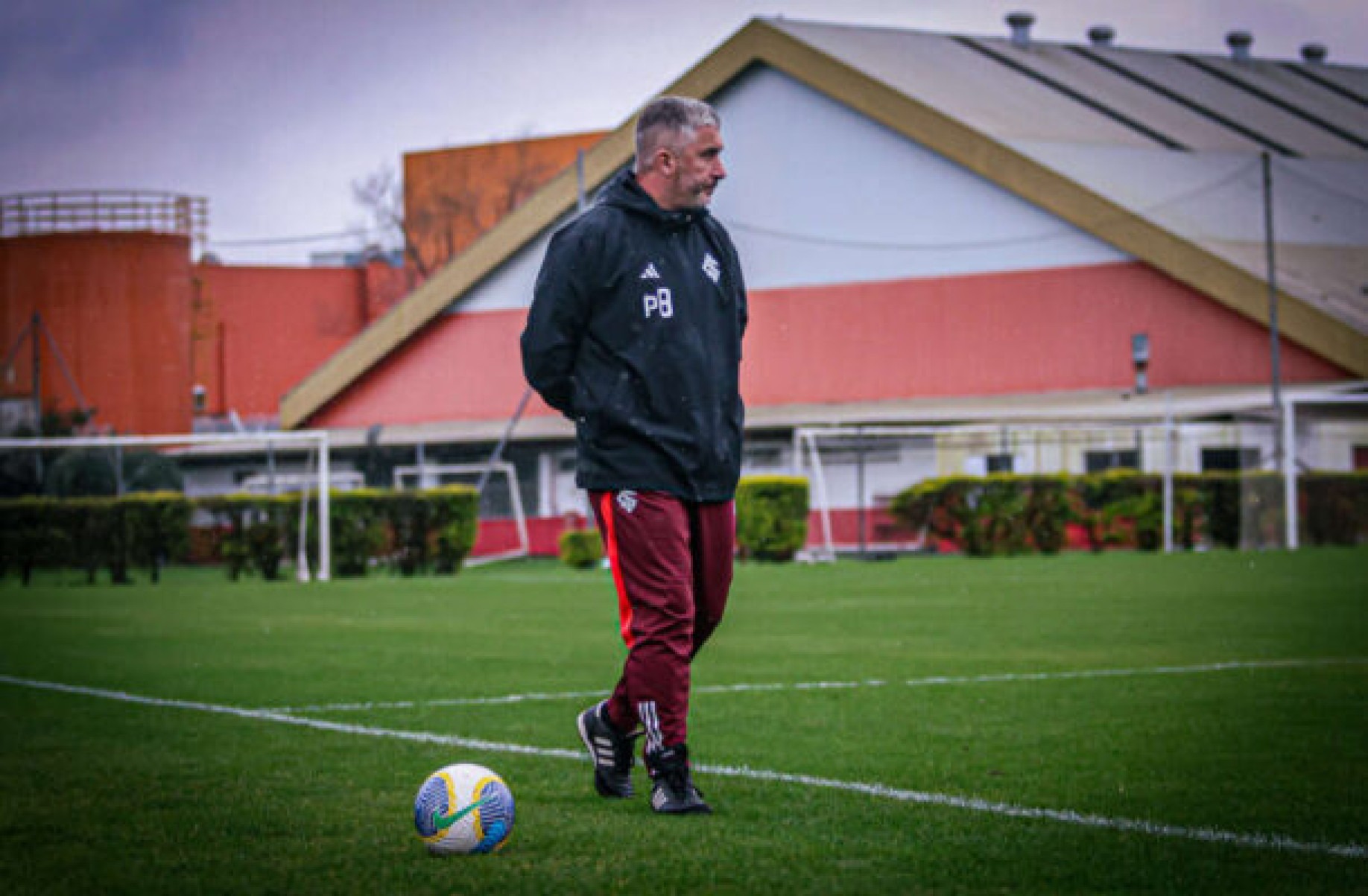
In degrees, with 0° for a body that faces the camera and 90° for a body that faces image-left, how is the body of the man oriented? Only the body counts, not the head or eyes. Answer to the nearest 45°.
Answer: approximately 315°

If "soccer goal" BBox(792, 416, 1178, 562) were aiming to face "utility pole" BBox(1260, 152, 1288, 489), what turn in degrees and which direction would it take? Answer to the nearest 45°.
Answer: approximately 90° to its left

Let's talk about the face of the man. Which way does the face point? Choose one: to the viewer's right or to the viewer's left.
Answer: to the viewer's right

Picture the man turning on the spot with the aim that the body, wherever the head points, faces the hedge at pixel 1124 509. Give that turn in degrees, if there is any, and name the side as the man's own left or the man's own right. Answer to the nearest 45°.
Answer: approximately 135° to the man's own left

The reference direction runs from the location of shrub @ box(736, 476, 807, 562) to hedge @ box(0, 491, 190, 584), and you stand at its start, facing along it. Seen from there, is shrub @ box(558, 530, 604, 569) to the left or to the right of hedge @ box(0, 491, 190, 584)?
right

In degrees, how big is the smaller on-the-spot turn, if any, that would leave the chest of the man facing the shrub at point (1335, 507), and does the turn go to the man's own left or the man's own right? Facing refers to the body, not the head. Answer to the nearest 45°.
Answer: approximately 90° to the man's own left

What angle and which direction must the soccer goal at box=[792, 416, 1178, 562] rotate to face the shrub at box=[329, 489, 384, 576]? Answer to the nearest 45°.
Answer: approximately 45° to its right

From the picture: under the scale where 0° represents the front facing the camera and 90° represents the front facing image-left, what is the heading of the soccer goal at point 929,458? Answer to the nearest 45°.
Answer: approximately 0°

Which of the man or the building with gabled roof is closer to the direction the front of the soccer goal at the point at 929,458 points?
the man
